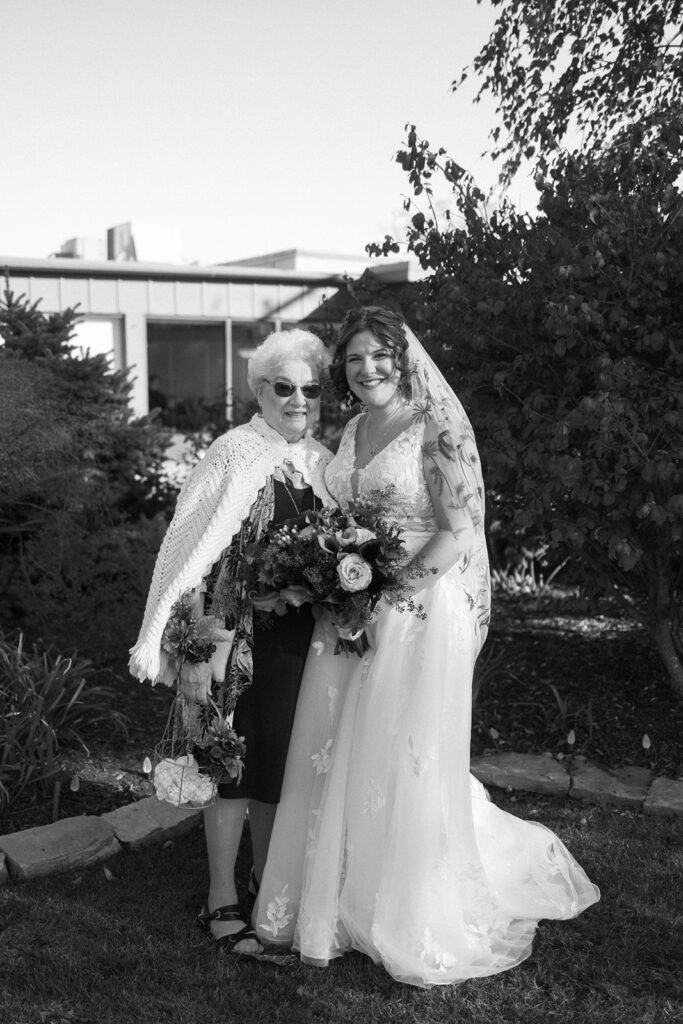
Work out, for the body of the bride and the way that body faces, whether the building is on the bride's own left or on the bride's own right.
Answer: on the bride's own right

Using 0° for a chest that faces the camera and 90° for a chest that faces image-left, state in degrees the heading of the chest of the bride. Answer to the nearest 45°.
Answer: approximately 45°

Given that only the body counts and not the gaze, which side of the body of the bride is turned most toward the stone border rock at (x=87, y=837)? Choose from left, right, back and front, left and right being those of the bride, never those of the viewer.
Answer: right

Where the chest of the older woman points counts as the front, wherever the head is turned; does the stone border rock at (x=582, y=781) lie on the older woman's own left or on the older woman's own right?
on the older woman's own left

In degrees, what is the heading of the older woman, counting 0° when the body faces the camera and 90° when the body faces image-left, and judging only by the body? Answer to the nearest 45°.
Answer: approximately 315°

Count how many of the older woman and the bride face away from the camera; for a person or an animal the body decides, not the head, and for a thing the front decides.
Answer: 0
